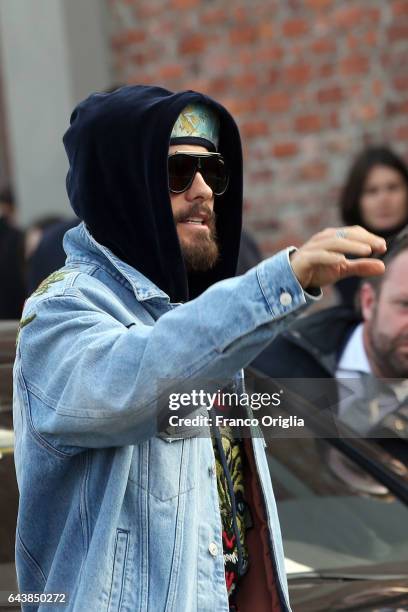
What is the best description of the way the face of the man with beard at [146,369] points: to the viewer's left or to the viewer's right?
to the viewer's right

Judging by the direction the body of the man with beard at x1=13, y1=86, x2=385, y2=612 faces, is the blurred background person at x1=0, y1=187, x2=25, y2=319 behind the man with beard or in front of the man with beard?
behind

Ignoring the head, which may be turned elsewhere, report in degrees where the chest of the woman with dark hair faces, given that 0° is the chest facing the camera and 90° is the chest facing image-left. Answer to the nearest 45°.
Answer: approximately 315°
